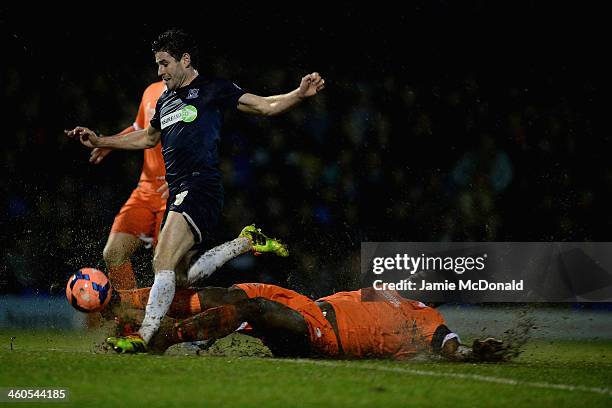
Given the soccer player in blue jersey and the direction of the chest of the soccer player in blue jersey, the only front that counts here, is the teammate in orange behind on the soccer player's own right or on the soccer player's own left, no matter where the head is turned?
on the soccer player's own right

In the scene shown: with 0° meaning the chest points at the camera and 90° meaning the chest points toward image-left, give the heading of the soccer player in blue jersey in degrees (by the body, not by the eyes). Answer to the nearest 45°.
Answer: approximately 45°

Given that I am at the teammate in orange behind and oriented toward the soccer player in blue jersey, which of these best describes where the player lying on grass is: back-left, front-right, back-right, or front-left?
front-left
